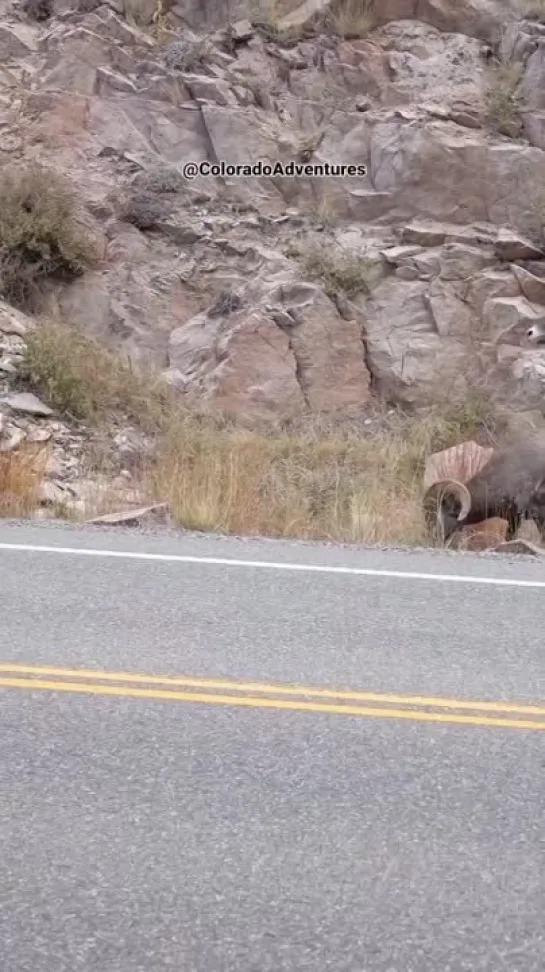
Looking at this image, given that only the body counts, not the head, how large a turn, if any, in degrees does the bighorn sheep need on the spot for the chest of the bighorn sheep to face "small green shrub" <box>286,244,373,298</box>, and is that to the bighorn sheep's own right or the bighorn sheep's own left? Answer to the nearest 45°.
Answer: approximately 45° to the bighorn sheep's own right

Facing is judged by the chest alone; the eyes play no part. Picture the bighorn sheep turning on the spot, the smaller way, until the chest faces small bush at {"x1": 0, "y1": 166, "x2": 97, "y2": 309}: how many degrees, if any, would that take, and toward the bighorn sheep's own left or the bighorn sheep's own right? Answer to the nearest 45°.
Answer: approximately 45° to the bighorn sheep's own right

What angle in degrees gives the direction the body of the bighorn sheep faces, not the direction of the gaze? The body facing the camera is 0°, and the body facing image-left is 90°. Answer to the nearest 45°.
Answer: approximately 90°

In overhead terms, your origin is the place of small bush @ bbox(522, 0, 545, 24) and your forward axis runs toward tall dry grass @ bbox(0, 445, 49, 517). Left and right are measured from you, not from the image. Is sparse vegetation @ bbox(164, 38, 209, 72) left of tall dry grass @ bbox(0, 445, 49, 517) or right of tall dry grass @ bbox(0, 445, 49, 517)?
right

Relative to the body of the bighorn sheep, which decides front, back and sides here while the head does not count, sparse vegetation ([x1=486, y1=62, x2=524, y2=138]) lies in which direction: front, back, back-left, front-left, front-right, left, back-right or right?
right

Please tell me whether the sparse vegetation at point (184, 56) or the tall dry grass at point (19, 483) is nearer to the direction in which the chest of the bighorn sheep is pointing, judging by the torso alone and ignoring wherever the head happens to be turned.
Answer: the tall dry grass

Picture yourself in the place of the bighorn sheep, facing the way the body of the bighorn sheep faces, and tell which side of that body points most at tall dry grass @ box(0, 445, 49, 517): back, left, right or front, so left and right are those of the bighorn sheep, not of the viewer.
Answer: front

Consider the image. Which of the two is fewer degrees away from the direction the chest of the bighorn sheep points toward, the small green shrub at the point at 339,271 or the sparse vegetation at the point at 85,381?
the sparse vegetation

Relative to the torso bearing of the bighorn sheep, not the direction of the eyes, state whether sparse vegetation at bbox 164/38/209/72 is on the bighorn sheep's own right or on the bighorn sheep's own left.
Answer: on the bighorn sheep's own right

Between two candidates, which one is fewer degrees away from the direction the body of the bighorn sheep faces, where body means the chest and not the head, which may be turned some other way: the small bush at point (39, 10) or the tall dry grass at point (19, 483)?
the tall dry grass

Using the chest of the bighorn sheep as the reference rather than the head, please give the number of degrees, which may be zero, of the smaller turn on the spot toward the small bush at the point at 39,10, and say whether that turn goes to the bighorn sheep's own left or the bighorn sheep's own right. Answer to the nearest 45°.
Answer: approximately 45° to the bighorn sheep's own right

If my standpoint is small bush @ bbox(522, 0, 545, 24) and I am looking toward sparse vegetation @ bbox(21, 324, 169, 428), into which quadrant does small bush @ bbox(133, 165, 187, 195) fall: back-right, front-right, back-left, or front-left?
front-right

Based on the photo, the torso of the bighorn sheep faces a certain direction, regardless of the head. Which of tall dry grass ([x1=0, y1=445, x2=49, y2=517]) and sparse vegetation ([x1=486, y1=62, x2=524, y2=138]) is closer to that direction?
the tall dry grass
